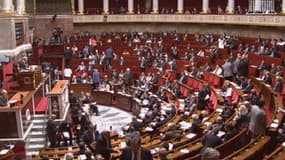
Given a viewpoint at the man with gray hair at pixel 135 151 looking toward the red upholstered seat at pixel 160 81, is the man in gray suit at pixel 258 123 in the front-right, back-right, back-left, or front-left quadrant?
front-right

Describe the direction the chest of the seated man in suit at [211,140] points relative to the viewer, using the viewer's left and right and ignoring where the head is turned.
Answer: facing away from the viewer and to the left of the viewer

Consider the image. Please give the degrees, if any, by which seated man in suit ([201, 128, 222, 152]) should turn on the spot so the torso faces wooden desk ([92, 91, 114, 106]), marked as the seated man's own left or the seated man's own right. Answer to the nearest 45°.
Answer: approximately 45° to the seated man's own right

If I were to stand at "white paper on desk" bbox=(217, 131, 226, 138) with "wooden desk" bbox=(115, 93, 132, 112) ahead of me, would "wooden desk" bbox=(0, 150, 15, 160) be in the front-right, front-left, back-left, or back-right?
front-left

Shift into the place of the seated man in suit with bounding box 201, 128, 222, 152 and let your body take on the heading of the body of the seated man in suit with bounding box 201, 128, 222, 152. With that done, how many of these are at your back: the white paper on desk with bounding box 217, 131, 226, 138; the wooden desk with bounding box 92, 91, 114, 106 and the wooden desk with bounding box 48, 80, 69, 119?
0

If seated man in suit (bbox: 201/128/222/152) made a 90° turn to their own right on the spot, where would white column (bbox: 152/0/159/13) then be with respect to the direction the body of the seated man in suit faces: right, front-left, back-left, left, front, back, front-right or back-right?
front-left

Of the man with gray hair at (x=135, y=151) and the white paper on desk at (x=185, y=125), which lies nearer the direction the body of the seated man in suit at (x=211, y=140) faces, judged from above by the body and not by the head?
the white paper on desk

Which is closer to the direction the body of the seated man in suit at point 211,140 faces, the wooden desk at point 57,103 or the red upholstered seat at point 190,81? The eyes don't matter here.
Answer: the wooden desk

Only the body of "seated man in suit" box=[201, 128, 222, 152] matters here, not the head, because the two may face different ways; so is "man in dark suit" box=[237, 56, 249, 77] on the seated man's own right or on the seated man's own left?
on the seated man's own right

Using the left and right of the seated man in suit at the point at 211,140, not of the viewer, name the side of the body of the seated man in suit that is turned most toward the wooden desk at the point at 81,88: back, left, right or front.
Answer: front

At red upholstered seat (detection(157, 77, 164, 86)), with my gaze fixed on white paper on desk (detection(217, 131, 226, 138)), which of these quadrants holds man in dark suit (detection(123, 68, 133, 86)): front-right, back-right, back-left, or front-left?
back-right

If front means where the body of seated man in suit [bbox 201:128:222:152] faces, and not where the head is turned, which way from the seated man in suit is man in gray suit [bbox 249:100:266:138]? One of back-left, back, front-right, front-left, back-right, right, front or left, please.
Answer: right

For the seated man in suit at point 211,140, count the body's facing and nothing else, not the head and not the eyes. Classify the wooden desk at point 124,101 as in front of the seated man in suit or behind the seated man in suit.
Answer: in front

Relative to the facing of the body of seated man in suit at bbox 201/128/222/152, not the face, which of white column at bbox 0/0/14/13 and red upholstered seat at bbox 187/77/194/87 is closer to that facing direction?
the white column

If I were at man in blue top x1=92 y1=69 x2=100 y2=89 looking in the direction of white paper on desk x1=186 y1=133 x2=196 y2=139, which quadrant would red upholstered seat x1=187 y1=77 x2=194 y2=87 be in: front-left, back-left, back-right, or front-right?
front-left

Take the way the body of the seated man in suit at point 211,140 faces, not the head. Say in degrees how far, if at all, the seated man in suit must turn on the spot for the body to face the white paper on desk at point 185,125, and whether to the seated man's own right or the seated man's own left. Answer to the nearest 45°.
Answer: approximately 45° to the seated man's own right

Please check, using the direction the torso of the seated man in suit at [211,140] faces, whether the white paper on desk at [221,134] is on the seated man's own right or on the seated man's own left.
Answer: on the seated man's own right
